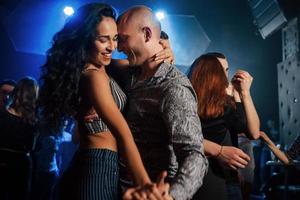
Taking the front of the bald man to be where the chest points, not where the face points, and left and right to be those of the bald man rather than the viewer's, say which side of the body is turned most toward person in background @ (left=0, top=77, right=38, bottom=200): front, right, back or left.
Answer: right

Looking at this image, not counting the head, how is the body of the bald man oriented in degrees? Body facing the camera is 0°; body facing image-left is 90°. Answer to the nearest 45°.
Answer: approximately 45°

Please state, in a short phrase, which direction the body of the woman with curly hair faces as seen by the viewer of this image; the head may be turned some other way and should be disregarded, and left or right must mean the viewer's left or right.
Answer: facing to the right of the viewer

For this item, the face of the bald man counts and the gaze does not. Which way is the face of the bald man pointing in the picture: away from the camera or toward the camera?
toward the camera

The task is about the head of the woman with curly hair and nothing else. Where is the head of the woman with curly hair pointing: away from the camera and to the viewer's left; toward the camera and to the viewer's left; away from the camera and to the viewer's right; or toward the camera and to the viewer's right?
toward the camera and to the viewer's right

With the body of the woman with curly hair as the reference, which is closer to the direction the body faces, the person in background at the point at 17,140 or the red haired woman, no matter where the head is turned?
the red haired woman
